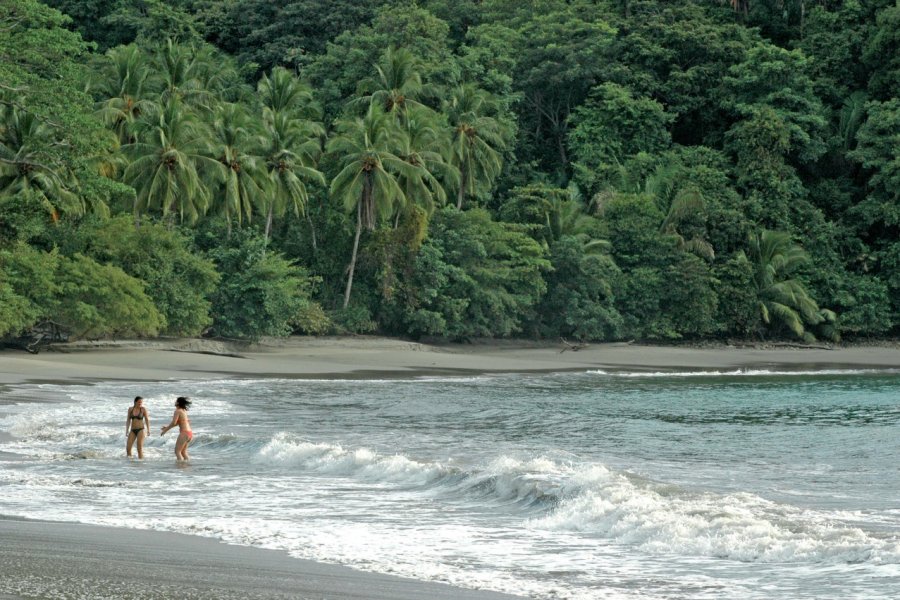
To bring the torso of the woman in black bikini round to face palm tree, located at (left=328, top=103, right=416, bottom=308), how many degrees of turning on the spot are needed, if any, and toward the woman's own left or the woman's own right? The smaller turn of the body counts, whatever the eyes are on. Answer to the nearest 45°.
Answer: approximately 180°

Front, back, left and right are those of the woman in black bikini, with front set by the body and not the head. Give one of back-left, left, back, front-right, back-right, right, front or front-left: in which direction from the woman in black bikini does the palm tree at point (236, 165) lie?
back

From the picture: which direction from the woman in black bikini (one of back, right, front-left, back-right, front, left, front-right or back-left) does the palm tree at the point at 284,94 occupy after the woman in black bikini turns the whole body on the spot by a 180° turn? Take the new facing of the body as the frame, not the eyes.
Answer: front

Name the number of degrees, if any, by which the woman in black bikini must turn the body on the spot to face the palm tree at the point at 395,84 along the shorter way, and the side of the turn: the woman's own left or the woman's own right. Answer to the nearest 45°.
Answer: approximately 180°

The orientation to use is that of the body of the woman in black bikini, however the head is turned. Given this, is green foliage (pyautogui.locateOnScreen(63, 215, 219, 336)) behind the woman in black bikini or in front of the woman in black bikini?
behind

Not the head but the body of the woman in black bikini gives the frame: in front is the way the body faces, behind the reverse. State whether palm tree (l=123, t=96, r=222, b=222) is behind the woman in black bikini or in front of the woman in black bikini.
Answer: behind

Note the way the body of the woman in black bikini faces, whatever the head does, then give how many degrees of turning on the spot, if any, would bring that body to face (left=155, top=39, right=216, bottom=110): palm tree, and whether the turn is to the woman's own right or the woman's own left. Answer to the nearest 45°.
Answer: approximately 180°

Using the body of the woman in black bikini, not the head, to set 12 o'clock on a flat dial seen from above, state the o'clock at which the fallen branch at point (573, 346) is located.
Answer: The fallen branch is roughly at 7 o'clock from the woman in black bikini.

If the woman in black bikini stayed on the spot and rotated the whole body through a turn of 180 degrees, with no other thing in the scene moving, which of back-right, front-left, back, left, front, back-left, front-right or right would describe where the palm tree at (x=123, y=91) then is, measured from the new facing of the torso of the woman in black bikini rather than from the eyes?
front

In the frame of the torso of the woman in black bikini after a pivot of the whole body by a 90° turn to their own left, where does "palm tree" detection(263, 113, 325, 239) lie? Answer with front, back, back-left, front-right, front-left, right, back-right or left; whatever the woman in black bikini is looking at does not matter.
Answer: left

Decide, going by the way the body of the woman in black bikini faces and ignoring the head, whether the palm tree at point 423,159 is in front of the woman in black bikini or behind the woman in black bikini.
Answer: behind

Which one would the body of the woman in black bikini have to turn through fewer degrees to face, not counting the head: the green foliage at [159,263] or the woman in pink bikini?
the woman in pink bikini

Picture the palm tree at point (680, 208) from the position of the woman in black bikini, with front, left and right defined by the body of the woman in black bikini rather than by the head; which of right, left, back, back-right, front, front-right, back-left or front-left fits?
back-left

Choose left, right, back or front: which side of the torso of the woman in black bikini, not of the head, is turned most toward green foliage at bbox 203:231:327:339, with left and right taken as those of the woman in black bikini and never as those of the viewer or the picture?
back

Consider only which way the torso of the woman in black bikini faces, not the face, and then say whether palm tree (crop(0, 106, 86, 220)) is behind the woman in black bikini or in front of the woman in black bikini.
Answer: behind

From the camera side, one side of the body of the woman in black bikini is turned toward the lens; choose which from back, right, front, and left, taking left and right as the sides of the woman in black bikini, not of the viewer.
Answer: front

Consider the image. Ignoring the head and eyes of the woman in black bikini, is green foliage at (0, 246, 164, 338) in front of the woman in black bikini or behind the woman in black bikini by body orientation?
behind
